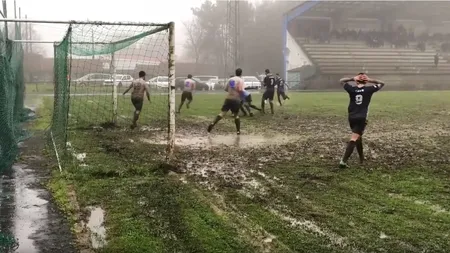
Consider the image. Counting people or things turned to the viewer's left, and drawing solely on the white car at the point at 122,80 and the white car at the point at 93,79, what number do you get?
2

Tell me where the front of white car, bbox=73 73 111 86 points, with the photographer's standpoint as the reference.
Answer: facing to the left of the viewer

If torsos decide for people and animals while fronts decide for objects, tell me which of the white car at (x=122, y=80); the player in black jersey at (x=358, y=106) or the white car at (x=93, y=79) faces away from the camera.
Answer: the player in black jersey

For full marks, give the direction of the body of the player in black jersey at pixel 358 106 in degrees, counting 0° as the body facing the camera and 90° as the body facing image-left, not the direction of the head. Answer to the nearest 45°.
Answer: approximately 180°

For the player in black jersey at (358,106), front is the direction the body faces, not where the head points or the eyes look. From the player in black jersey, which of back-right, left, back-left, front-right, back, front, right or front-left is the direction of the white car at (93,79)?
front-left

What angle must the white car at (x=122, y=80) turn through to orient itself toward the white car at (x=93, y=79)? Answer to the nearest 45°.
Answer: approximately 45° to its right

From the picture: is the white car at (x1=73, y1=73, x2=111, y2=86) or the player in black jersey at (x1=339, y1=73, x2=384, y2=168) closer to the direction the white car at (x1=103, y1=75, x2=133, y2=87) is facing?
the white car

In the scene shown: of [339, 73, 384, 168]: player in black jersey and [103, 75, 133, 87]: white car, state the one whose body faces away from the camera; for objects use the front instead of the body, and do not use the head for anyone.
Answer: the player in black jersey

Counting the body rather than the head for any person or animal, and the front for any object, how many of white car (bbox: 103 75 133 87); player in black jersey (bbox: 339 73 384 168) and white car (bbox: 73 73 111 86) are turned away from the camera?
1

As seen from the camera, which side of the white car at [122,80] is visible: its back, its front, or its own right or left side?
left
